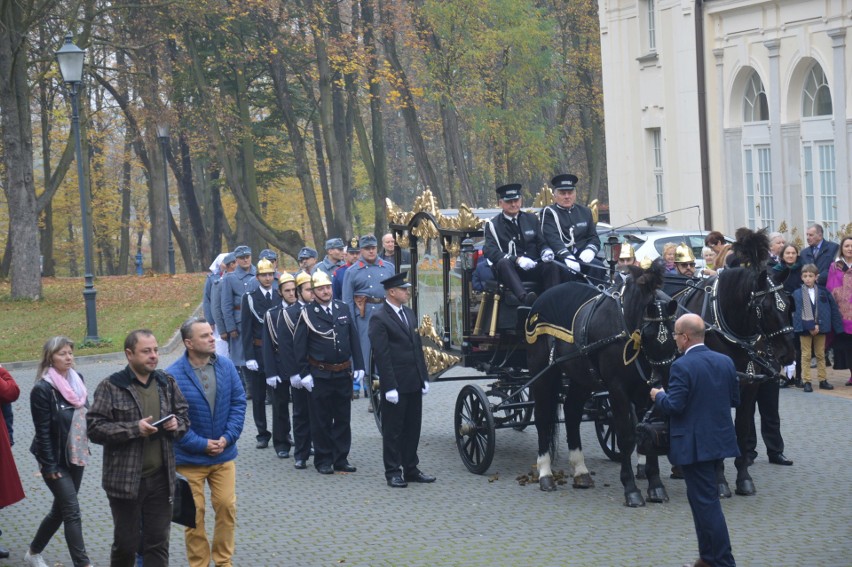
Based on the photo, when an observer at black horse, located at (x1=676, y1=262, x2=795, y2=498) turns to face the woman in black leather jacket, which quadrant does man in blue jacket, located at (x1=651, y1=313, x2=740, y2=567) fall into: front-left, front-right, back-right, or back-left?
front-left

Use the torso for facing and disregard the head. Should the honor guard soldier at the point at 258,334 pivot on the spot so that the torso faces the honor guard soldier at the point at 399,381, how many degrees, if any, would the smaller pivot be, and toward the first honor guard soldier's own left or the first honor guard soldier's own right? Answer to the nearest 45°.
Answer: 0° — they already face them

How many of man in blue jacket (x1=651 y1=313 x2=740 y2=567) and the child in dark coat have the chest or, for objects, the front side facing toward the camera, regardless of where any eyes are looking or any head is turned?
1

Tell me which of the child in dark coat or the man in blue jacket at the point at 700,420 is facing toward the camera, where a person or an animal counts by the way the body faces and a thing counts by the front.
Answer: the child in dark coat

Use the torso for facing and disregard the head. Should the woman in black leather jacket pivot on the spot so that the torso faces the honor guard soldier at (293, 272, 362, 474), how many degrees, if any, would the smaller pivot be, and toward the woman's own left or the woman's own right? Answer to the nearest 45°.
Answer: approximately 90° to the woman's own left

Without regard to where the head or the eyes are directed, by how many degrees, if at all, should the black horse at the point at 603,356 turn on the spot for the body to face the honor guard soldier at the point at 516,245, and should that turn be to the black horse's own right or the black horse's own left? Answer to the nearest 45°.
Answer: approximately 180°

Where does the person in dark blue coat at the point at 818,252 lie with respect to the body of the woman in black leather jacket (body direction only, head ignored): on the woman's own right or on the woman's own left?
on the woman's own left

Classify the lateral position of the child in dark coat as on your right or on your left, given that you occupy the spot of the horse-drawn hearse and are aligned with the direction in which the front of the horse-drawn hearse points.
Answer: on your left

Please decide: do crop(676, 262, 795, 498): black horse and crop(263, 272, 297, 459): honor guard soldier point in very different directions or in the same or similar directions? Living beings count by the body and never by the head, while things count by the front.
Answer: same or similar directions

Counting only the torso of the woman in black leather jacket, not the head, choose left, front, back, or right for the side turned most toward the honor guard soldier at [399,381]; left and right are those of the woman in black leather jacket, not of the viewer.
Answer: left

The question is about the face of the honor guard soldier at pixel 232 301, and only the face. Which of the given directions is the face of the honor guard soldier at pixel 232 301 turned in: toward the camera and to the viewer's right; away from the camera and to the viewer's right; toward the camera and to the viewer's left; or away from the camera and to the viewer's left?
toward the camera and to the viewer's right

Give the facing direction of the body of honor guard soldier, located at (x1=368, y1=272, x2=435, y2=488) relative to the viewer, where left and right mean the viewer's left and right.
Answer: facing the viewer and to the right of the viewer

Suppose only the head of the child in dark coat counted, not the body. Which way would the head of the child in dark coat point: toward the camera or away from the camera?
toward the camera
